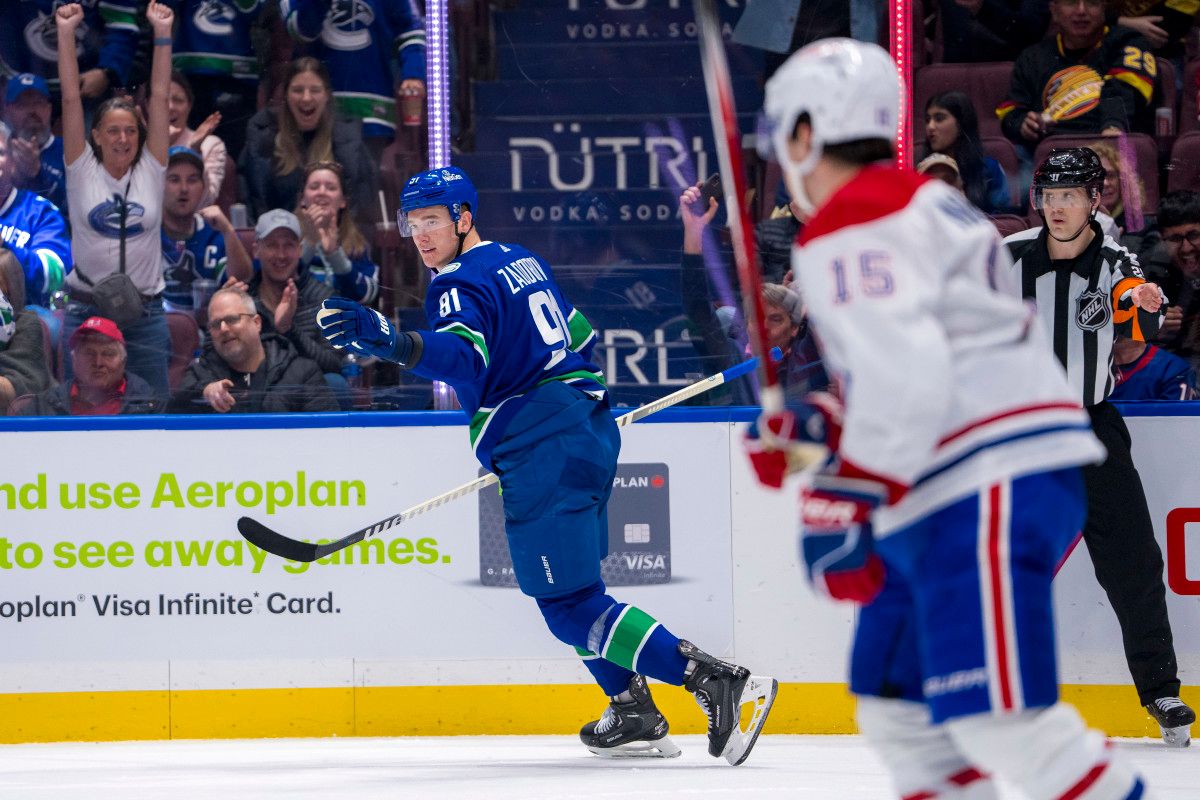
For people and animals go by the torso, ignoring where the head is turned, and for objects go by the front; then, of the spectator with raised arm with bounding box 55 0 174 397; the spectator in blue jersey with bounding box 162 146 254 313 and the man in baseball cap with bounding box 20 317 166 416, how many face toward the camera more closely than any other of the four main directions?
3

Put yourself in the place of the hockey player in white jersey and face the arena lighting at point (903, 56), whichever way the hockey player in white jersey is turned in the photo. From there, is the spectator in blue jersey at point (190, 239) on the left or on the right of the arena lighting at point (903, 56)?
left

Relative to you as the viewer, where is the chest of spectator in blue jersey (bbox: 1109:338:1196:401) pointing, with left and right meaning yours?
facing the viewer and to the left of the viewer

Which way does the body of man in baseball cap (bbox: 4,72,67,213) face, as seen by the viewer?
toward the camera

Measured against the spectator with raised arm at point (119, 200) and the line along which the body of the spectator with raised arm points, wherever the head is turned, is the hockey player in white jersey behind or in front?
in front

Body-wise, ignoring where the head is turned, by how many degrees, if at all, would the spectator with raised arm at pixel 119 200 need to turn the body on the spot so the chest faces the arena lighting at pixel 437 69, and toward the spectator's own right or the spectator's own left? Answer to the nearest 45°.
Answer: approximately 90° to the spectator's own left

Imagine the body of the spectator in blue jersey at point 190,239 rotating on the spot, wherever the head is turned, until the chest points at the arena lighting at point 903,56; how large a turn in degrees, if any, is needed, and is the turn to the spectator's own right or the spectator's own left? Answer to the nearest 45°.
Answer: approximately 90° to the spectator's own left

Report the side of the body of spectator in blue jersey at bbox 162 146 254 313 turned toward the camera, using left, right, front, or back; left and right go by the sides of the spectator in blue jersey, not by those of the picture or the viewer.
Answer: front
